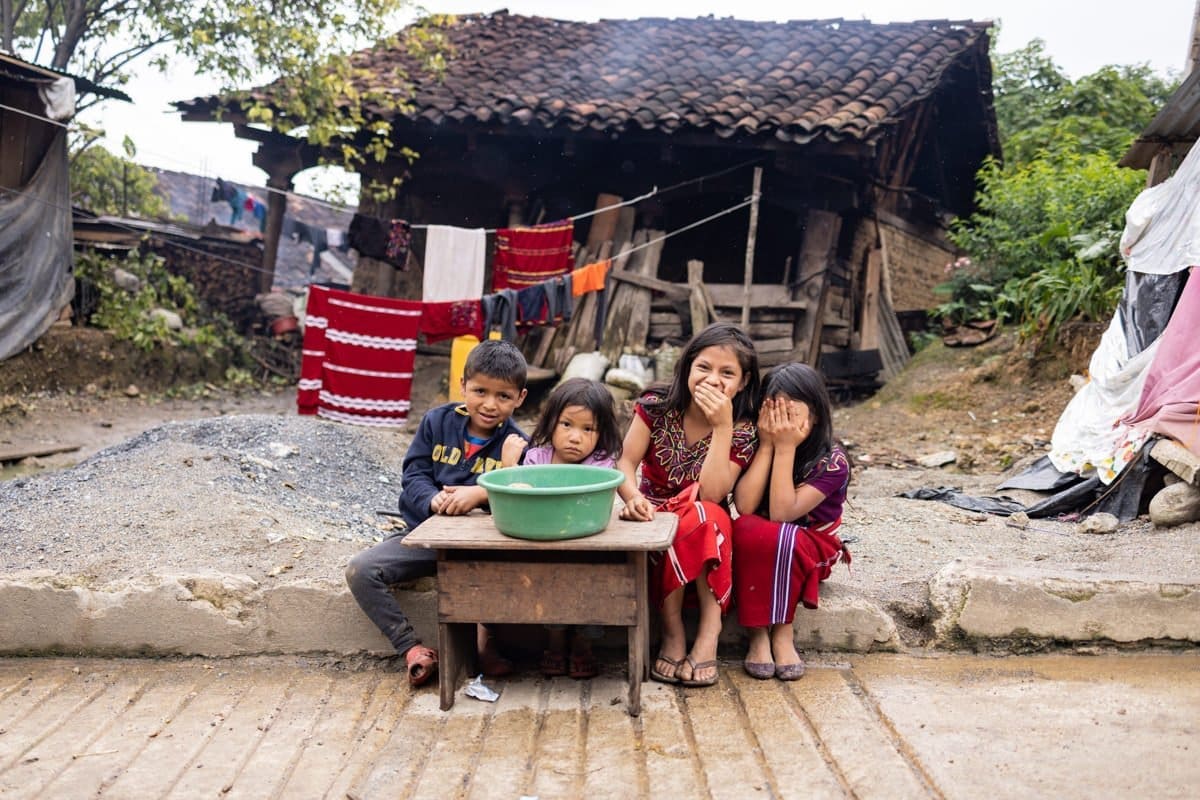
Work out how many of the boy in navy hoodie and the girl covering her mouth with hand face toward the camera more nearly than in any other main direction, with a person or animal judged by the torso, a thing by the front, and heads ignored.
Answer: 2

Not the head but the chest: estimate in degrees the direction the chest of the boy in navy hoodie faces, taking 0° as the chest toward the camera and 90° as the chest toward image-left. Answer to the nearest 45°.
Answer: approximately 0°

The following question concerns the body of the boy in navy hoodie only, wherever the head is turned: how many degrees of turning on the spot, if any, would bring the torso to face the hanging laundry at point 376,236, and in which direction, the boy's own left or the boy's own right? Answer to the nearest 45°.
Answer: approximately 180°

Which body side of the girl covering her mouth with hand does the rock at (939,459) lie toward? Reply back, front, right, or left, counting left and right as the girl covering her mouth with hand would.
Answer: back

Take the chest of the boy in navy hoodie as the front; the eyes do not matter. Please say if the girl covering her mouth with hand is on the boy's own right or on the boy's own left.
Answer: on the boy's own left

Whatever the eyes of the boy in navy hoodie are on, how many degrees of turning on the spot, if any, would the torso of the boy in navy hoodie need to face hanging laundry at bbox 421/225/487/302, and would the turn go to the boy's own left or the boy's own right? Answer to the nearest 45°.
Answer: approximately 180°

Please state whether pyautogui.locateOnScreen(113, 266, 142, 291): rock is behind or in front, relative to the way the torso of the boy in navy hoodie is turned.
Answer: behind

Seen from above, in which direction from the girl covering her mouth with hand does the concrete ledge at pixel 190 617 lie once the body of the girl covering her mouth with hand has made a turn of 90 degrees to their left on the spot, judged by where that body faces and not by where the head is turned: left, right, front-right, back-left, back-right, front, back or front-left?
back
